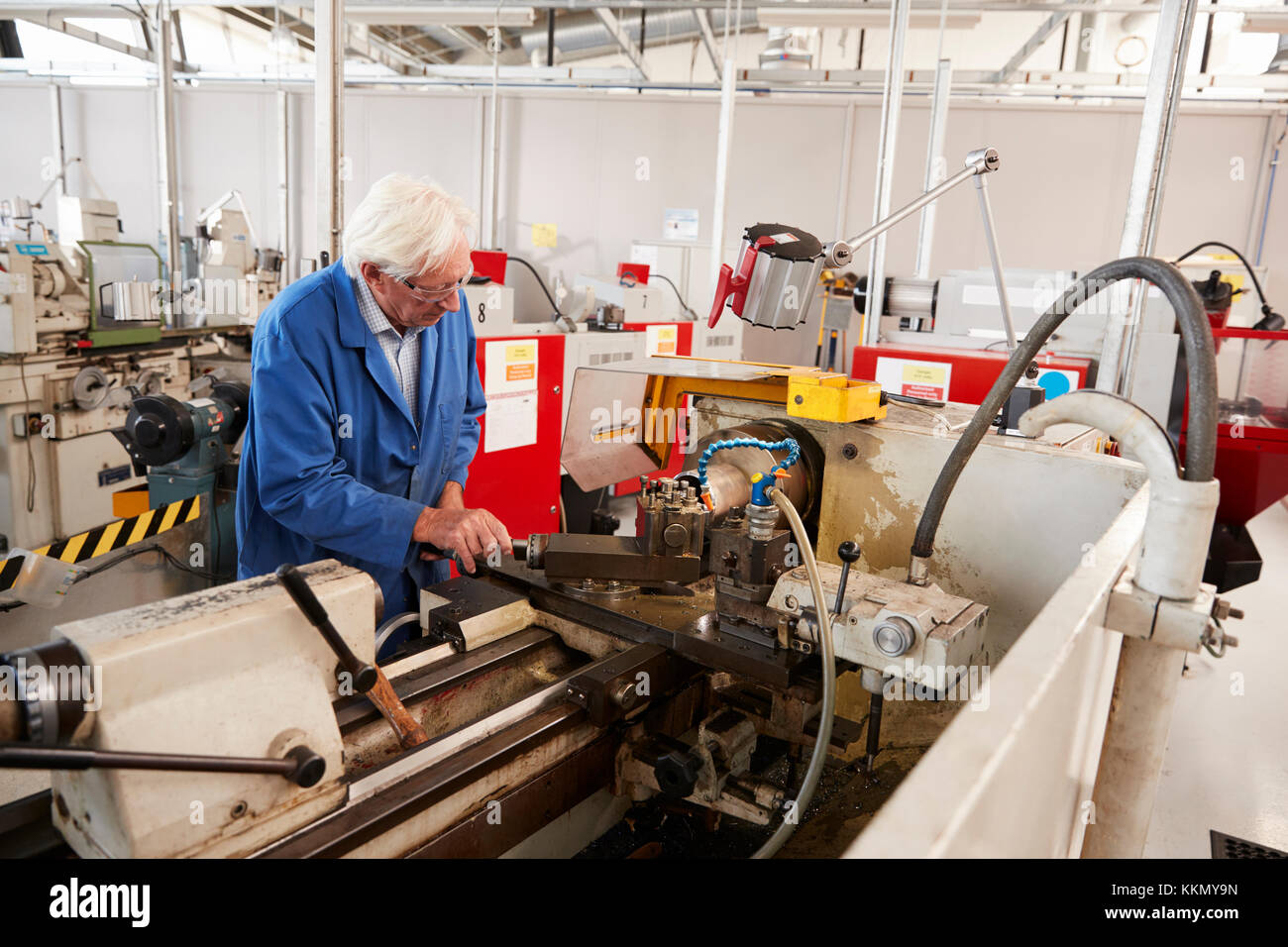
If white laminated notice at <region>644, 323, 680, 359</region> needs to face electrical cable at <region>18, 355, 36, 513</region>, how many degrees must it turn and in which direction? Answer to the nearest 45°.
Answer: approximately 45° to its right

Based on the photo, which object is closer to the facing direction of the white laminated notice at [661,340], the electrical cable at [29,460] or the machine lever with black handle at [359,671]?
the machine lever with black handle

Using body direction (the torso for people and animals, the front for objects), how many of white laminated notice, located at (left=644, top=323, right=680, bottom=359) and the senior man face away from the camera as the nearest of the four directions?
0

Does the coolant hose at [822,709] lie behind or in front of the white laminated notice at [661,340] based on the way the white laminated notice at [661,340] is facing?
in front

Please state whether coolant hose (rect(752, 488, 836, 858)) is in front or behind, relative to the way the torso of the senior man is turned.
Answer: in front

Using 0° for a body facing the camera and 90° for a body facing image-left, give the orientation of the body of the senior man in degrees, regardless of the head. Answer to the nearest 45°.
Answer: approximately 315°

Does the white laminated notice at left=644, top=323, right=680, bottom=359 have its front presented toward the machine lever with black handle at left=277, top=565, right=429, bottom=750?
yes

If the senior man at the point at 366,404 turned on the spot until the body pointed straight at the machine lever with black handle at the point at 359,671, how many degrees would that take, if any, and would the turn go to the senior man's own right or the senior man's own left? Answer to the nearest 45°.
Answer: approximately 45° to the senior man's own right

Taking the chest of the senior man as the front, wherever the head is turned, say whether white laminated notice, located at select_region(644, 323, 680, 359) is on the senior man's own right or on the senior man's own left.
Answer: on the senior man's own left
